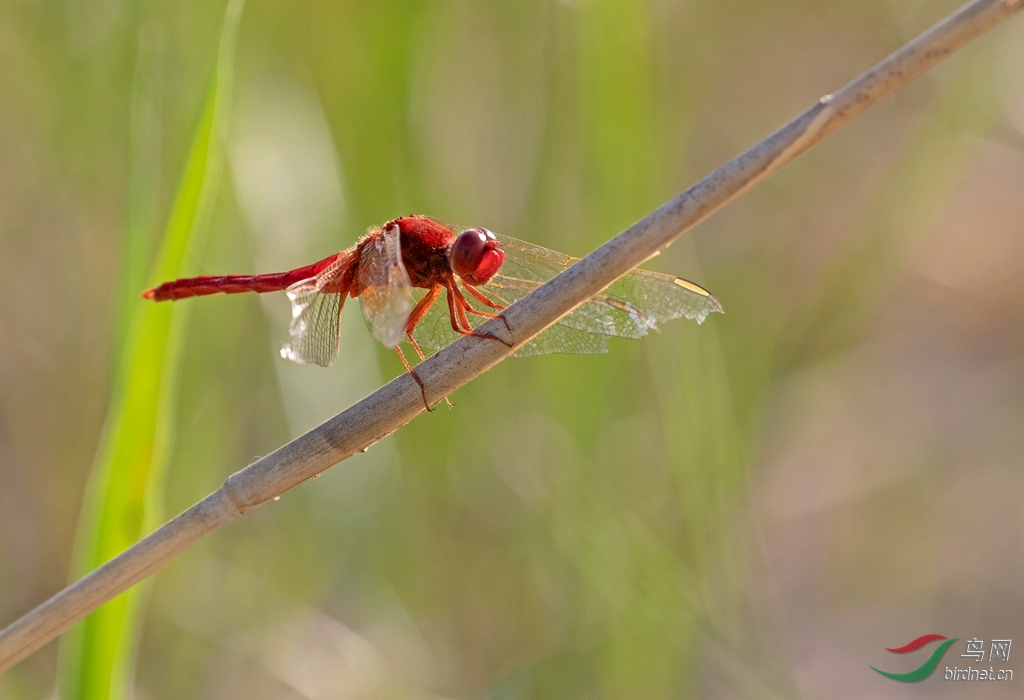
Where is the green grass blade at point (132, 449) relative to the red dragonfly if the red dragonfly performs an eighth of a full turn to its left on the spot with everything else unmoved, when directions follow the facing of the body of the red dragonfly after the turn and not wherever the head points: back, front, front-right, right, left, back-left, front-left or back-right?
back

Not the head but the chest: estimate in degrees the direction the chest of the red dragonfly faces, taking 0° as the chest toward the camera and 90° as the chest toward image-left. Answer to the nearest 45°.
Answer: approximately 270°
